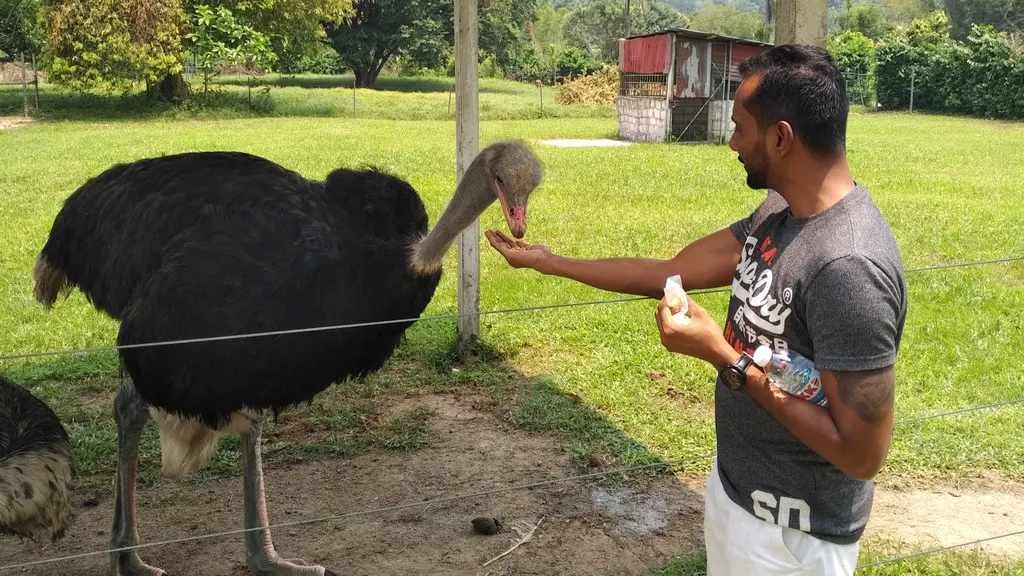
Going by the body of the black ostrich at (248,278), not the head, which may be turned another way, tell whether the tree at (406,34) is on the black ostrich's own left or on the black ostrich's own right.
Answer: on the black ostrich's own left

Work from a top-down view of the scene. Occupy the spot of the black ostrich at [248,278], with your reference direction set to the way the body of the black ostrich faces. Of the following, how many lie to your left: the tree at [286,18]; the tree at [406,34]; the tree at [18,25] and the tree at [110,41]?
4

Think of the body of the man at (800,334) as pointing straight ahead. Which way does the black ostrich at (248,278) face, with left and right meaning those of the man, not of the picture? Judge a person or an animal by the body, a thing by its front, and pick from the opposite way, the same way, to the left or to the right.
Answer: the opposite way

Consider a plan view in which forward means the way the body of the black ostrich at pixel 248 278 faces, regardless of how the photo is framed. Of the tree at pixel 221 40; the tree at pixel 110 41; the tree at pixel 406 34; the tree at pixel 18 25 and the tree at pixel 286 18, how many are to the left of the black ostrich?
5

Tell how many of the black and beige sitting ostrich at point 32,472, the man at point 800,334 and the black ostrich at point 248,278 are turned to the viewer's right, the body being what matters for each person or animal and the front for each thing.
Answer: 1

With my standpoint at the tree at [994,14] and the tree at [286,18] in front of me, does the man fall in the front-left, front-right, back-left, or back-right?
front-left

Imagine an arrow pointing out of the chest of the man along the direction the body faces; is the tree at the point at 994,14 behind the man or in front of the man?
behind

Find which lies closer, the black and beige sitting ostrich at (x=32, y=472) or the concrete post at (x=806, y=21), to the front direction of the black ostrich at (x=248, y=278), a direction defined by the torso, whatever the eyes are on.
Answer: the concrete post

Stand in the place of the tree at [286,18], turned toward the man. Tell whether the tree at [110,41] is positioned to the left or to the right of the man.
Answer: right

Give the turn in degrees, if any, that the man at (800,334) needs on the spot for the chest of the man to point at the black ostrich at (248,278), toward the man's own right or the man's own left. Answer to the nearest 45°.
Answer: approximately 90° to the man's own right

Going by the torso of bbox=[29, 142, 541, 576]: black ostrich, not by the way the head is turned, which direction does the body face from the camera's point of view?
to the viewer's right

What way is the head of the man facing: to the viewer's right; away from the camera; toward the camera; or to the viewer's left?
to the viewer's left

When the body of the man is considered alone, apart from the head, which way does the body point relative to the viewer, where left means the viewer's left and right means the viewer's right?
facing the viewer and to the left of the viewer

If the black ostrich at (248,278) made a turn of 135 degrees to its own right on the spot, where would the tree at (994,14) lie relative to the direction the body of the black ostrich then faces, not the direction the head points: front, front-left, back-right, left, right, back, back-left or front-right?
back
